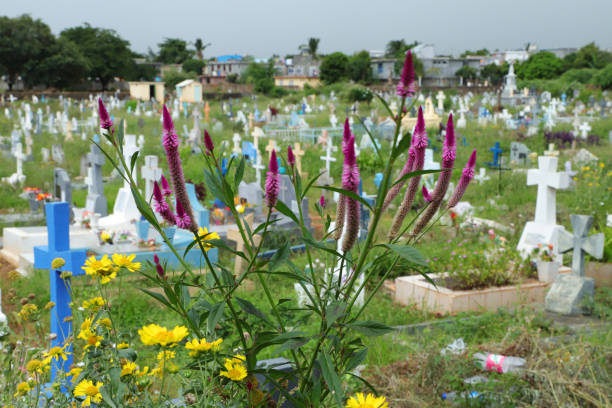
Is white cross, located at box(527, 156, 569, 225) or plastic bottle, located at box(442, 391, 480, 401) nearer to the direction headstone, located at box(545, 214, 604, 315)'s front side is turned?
the plastic bottle

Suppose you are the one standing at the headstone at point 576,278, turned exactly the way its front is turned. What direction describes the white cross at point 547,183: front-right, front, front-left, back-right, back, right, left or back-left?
back-right

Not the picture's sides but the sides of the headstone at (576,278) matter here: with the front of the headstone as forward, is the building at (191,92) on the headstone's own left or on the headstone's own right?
on the headstone's own right

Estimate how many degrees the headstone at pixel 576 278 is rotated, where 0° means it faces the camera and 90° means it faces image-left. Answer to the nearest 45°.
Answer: approximately 45°

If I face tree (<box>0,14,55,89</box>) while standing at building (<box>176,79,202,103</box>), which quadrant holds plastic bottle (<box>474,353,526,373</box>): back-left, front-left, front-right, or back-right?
back-left

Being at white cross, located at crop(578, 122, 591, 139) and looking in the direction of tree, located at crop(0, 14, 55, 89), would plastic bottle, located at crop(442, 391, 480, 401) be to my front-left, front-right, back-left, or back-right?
back-left

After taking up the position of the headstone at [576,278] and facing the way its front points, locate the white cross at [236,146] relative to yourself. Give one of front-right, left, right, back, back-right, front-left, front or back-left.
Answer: right

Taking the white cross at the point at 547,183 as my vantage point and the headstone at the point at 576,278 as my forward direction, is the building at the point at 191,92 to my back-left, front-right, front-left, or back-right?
back-right

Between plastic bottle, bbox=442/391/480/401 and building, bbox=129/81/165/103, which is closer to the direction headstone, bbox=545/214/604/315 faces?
the plastic bottle

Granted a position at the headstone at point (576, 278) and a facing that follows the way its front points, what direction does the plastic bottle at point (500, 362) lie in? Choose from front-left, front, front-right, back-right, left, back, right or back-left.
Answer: front-left

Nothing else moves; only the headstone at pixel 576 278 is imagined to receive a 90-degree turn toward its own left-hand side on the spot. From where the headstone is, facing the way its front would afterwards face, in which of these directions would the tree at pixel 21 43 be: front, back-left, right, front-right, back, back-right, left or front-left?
back
